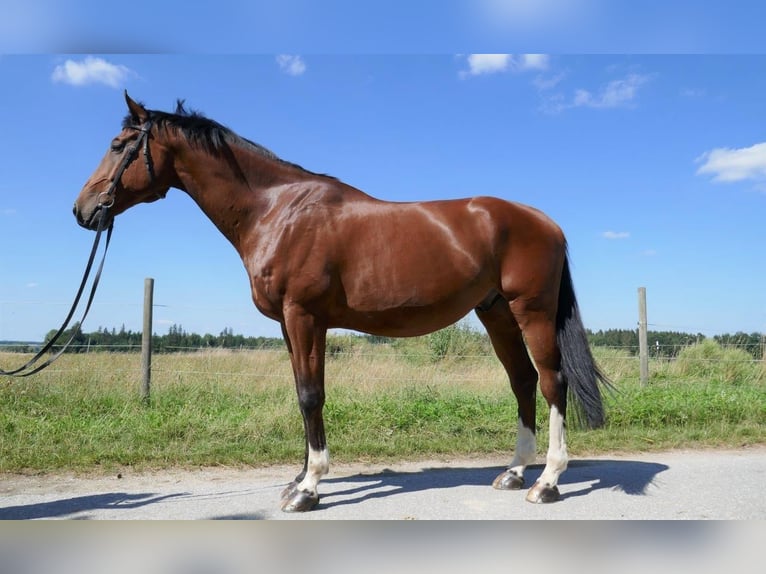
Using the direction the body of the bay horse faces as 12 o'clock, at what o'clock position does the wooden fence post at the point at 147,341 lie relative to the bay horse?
The wooden fence post is roughly at 2 o'clock from the bay horse.

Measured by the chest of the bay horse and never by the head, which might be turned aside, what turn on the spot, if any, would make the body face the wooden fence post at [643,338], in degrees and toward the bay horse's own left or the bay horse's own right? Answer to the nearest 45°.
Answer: approximately 135° to the bay horse's own right

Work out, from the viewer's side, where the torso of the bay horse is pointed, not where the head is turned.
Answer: to the viewer's left

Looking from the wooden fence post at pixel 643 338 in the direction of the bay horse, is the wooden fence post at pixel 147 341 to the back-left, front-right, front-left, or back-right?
front-right
